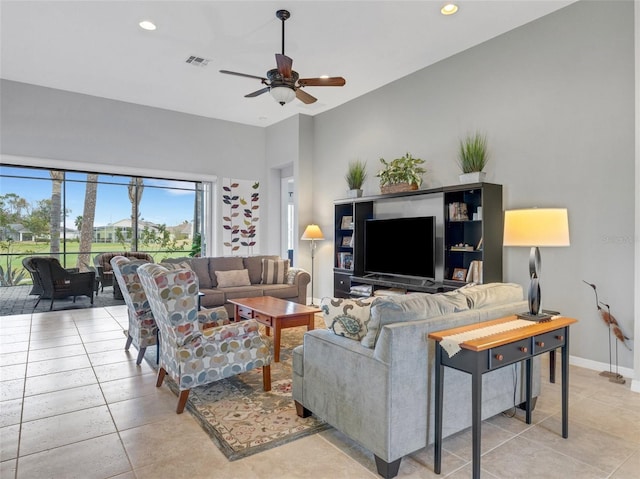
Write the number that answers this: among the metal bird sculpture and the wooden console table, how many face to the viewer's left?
1

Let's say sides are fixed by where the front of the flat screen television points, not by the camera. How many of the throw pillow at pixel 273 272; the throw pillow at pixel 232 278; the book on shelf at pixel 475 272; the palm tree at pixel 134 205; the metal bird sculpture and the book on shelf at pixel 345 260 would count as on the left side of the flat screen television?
2

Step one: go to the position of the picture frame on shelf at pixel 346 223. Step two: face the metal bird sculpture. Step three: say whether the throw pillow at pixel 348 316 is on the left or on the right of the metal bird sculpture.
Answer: right

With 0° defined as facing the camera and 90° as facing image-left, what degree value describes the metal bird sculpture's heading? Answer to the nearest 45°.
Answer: approximately 90°

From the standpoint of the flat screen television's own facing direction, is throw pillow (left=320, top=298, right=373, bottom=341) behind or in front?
in front

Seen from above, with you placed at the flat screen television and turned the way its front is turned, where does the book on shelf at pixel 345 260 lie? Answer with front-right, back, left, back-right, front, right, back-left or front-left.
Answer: right

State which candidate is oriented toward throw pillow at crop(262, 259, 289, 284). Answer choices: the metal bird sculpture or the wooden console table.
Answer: the metal bird sculpture

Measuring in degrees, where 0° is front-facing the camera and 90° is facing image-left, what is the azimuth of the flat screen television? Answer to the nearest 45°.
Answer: approximately 45°

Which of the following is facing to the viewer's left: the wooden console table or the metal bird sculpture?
the metal bird sculpture

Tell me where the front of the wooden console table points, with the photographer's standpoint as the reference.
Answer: facing the viewer and to the right of the viewer
